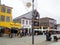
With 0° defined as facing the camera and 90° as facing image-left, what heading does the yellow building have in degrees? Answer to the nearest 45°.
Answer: approximately 315°
